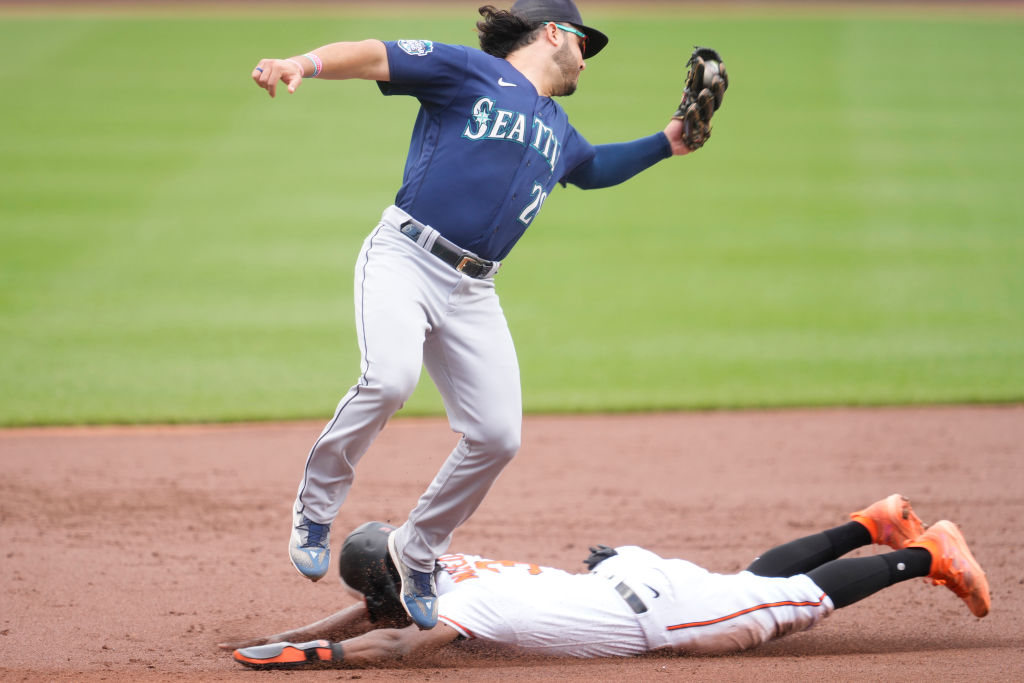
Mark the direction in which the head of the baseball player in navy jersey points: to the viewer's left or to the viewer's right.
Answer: to the viewer's right

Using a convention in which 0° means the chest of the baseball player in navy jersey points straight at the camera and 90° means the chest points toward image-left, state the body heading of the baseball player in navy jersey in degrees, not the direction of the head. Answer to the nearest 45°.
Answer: approximately 315°
